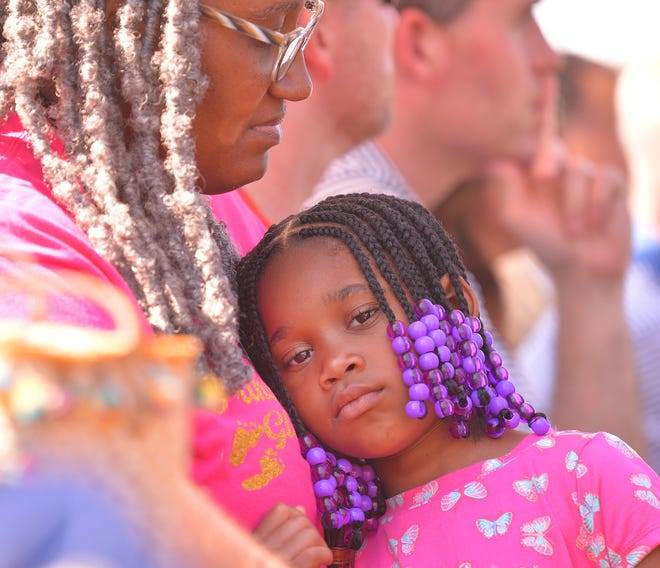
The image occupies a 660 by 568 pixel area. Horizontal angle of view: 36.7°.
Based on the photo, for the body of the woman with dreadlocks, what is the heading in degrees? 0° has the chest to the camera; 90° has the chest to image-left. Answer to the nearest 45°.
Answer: approximately 270°

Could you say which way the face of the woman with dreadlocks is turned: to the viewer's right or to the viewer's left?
to the viewer's right
